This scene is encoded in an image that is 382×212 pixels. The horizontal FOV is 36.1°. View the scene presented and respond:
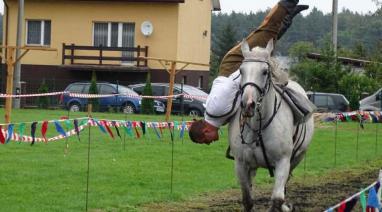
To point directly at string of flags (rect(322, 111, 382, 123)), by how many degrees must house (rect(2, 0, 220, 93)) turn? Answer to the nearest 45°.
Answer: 0° — it already faces it

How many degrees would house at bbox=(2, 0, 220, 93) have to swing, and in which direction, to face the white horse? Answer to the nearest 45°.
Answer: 0° — it already faces it

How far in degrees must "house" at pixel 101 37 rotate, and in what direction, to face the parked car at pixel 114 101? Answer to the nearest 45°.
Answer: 0° — it already faces it

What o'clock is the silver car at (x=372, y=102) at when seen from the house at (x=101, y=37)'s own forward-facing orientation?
The silver car is roughly at 10 o'clock from the house.

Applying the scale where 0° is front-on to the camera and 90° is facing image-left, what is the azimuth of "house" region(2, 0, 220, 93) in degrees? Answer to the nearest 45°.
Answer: approximately 0°

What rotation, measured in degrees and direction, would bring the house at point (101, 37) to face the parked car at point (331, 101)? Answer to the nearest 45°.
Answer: approximately 45° to its left

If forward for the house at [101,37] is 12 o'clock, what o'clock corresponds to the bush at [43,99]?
The bush is roughly at 1 o'clock from the house.

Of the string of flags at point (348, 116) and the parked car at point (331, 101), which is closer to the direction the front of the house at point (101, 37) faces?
the string of flags

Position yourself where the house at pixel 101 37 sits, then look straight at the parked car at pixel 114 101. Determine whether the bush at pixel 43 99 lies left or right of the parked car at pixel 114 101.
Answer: right
